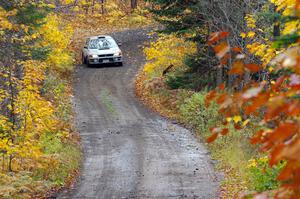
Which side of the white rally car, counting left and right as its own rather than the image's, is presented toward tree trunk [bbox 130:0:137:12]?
back

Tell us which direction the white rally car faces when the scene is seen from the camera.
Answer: facing the viewer
